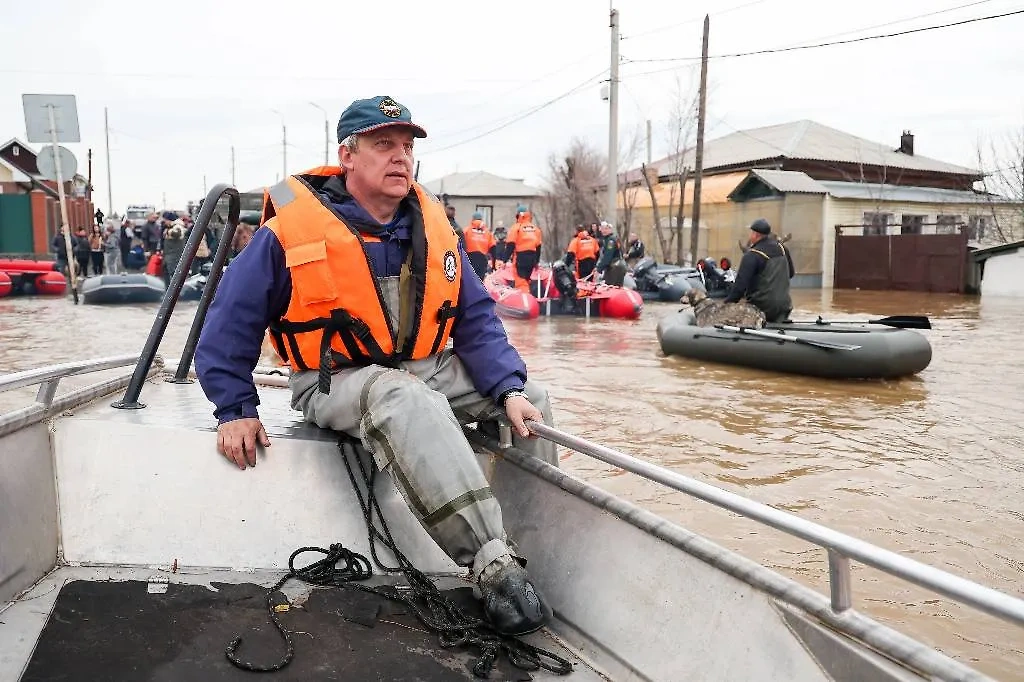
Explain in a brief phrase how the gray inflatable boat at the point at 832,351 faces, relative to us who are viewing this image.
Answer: facing to the left of the viewer

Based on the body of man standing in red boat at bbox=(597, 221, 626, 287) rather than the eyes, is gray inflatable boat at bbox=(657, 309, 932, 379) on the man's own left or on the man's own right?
on the man's own left

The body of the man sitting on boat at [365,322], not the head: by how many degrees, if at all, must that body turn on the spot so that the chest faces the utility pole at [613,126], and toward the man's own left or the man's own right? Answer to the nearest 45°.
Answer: approximately 135° to the man's own left
